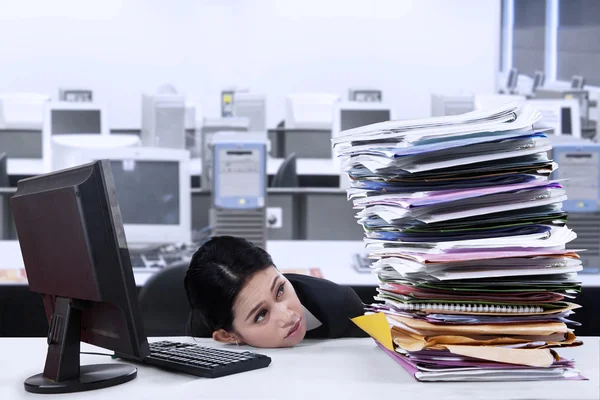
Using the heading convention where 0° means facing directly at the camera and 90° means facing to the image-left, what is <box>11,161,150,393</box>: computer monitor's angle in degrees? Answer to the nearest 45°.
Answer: approximately 225°

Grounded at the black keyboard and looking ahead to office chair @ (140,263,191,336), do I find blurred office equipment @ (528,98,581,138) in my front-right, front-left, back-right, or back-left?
front-right

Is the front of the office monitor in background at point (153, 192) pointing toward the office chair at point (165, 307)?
yes

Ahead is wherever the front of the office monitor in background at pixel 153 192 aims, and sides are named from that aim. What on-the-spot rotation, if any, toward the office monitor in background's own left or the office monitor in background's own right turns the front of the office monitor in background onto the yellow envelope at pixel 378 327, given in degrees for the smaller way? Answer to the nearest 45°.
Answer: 0° — it already faces it

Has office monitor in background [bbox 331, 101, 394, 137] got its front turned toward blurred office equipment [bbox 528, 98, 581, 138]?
no

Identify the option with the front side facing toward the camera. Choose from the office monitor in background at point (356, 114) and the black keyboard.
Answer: the office monitor in background

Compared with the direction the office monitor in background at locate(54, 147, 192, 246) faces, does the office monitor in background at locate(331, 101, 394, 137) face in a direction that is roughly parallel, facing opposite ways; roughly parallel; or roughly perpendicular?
roughly parallel

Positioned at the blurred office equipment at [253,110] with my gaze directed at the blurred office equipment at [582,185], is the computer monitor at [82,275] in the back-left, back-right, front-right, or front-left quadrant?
front-right

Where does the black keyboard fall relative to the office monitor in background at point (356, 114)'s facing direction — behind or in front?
in front

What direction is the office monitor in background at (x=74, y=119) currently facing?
toward the camera

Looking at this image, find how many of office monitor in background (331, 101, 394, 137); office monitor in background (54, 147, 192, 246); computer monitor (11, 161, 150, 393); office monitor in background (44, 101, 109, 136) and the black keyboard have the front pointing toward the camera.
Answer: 3

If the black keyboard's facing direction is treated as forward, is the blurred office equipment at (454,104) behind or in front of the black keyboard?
in front

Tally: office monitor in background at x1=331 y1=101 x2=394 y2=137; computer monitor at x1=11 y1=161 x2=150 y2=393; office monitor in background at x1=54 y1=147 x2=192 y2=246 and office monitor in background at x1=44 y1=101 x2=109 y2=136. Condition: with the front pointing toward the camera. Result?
3

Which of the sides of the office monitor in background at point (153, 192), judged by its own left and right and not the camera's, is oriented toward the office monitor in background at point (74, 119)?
back

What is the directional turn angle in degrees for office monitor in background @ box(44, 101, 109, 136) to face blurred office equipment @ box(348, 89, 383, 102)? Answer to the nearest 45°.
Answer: approximately 135° to its left

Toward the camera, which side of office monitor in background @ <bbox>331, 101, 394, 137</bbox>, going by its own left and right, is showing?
front

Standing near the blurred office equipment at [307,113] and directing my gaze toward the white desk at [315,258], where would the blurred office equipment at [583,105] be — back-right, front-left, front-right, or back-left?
back-left

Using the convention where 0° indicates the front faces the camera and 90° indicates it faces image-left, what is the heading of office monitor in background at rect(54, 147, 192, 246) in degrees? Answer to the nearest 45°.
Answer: approximately 0°
